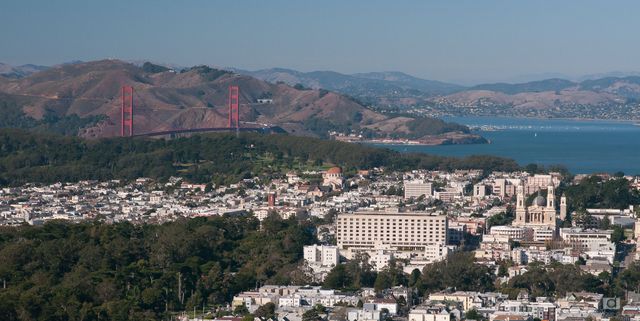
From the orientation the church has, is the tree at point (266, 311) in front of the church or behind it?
in front

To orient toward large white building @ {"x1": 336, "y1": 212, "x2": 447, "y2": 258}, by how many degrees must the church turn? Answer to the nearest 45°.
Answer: approximately 45° to its right

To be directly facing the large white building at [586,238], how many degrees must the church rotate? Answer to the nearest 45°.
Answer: approximately 45° to its left

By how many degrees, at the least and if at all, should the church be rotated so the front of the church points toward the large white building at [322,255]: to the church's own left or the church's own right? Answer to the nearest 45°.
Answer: approximately 45° to the church's own right

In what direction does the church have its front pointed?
toward the camera

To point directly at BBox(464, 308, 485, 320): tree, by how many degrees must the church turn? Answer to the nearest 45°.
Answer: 0° — it already faces it

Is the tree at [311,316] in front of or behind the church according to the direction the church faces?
in front
